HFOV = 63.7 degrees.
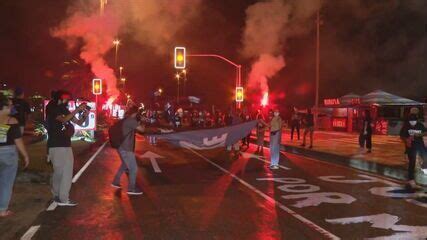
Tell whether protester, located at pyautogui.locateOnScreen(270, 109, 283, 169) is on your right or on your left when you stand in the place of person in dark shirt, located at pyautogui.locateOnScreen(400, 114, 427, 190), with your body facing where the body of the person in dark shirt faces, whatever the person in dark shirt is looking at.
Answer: on your right

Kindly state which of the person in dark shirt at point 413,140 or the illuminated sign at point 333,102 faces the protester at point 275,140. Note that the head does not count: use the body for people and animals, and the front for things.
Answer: the illuminated sign

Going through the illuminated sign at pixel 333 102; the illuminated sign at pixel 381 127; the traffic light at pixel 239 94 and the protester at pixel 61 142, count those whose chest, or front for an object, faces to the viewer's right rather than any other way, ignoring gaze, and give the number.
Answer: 1

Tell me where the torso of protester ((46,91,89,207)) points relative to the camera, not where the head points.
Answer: to the viewer's right

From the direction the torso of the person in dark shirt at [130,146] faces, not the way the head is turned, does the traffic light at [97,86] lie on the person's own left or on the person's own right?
on the person's own left

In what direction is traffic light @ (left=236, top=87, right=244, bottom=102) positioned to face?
toward the camera

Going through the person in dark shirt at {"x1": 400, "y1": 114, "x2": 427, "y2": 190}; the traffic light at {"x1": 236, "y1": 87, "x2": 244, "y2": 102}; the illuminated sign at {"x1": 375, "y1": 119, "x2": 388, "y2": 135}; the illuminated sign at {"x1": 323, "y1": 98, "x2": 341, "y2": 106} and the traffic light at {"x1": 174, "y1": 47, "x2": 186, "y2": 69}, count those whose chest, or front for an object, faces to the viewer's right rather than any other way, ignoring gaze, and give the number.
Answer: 0

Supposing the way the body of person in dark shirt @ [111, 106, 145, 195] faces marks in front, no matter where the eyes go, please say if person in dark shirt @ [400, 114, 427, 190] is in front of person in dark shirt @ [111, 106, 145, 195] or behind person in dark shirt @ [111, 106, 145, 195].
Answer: in front

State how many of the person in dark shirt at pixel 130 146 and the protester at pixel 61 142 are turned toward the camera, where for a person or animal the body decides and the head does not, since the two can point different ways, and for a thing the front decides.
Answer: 0

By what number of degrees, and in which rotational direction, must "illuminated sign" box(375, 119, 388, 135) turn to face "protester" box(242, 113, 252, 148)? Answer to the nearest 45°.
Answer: approximately 45° to its right

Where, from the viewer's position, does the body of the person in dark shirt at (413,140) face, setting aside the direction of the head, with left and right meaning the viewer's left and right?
facing the viewer

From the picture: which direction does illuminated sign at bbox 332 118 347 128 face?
toward the camera

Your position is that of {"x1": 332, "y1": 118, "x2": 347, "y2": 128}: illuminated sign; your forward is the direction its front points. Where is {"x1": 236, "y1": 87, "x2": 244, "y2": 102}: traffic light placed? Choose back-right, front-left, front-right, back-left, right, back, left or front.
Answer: front-right

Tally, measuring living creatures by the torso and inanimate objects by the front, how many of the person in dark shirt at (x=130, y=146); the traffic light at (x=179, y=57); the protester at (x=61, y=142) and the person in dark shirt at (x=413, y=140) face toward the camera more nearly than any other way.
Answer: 2

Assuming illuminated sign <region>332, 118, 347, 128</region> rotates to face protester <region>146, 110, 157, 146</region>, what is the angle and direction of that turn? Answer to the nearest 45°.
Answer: approximately 45° to its right

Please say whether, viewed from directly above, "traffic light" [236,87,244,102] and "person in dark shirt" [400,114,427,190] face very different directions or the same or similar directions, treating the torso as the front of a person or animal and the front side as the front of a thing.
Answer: same or similar directions
